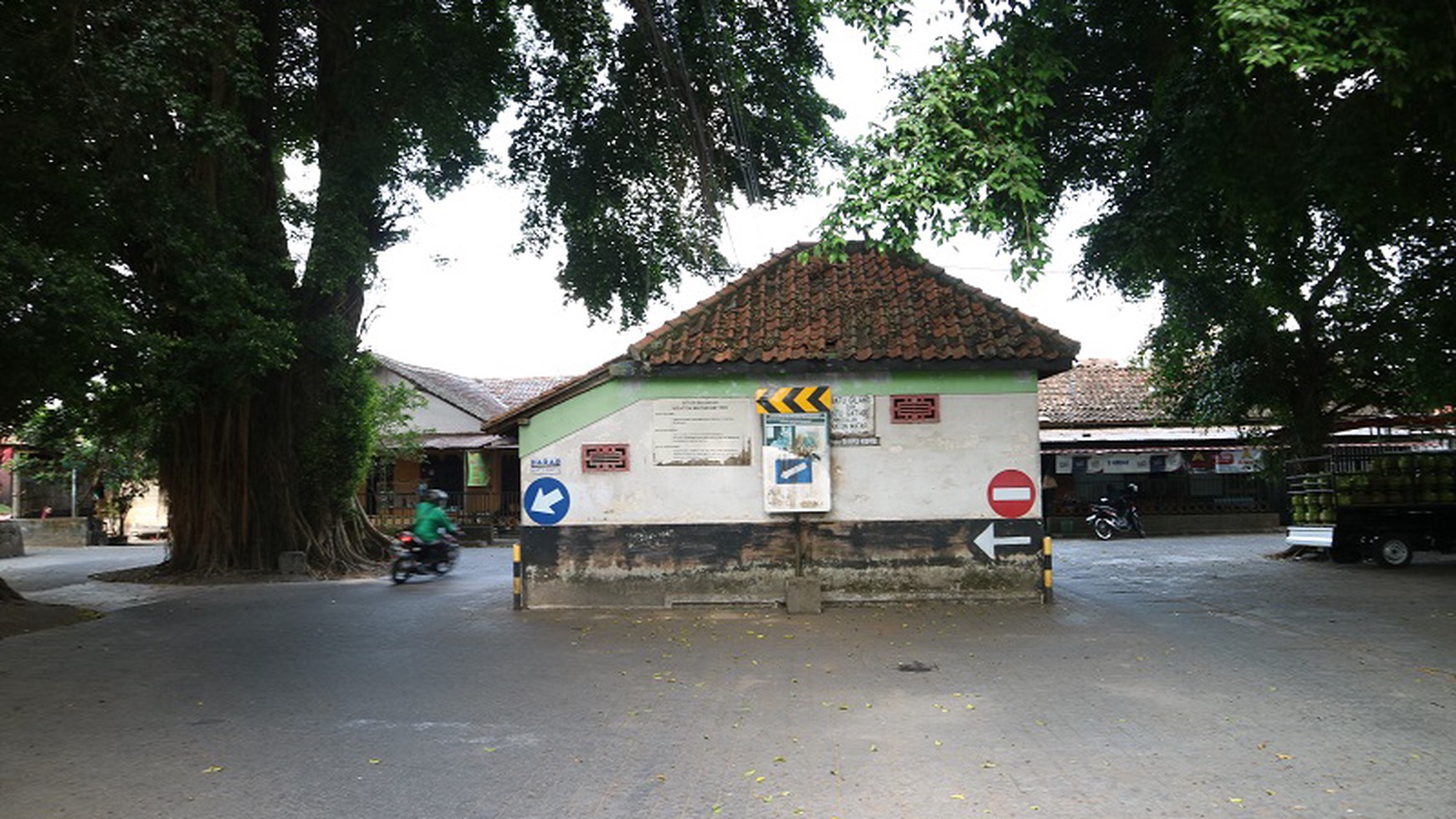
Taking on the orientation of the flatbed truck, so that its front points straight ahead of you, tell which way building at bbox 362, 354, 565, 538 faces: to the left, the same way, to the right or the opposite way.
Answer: to the right

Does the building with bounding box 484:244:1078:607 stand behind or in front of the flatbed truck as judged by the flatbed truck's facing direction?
behind

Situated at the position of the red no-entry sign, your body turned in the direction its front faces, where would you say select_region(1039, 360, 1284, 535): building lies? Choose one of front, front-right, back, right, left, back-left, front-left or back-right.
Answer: back

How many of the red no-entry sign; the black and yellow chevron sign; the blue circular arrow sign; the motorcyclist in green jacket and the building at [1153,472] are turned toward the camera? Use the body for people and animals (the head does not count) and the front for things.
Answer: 4

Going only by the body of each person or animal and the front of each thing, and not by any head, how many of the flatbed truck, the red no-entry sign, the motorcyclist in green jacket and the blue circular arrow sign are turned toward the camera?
2

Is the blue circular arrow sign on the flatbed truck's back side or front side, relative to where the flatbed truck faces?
on the back side

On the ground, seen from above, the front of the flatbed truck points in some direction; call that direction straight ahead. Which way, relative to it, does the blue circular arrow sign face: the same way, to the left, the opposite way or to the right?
to the right
